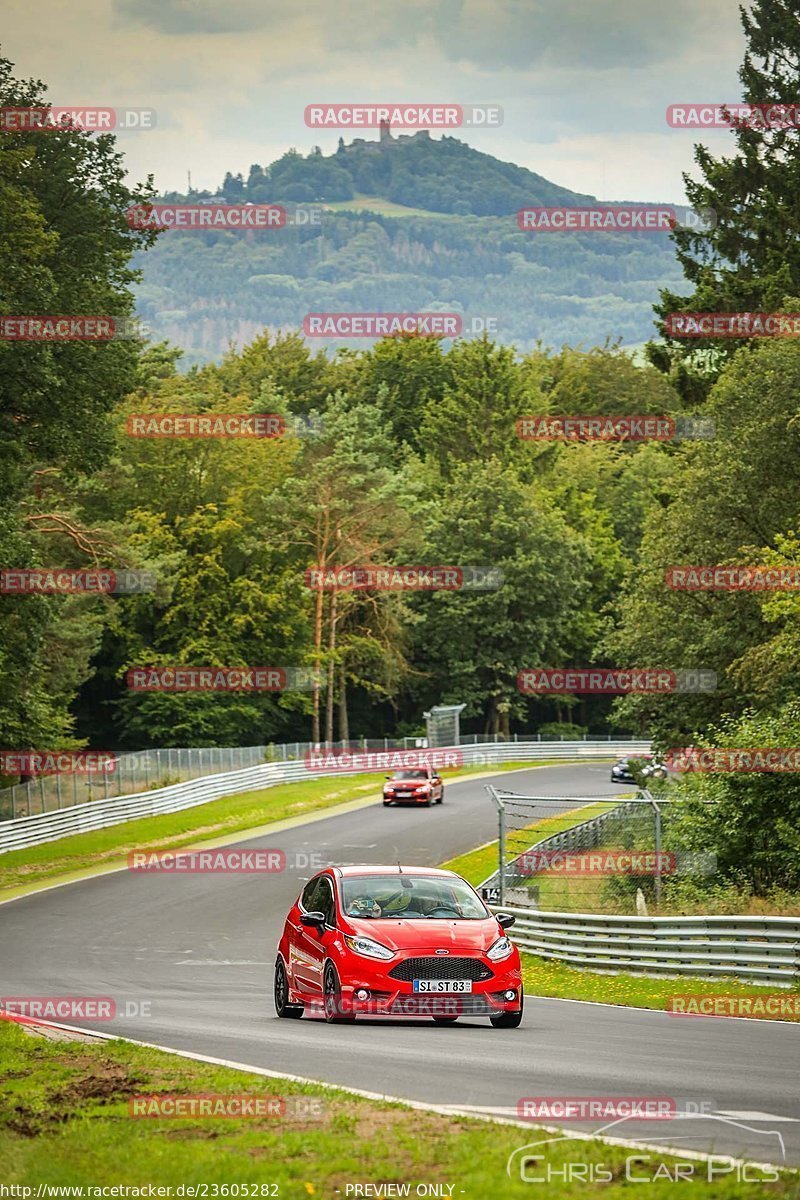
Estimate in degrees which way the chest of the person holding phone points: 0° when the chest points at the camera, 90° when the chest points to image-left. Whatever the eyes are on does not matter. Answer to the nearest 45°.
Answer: approximately 0°

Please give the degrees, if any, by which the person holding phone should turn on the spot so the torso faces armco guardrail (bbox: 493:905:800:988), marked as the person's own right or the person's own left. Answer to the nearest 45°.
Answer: approximately 135° to the person's own left

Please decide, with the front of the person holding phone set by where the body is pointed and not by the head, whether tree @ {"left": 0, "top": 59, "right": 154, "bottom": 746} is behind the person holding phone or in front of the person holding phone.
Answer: behind

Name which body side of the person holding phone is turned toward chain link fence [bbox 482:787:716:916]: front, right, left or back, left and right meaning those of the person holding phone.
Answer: back
